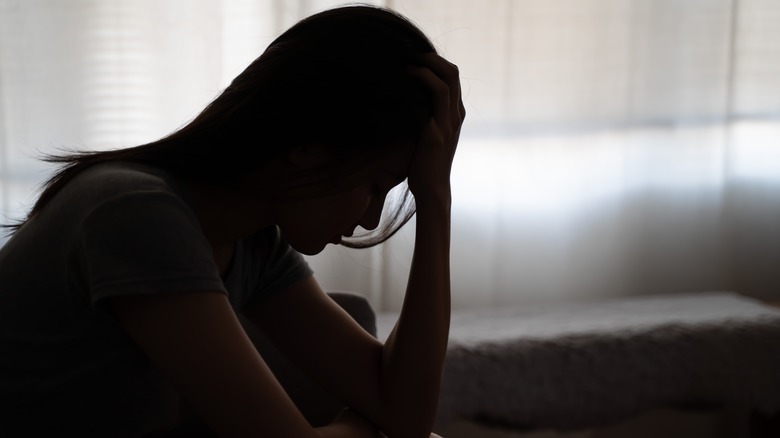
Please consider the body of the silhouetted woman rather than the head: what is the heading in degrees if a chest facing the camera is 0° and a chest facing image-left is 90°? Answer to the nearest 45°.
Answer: approximately 270°

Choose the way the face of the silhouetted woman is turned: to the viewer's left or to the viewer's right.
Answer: to the viewer's right
